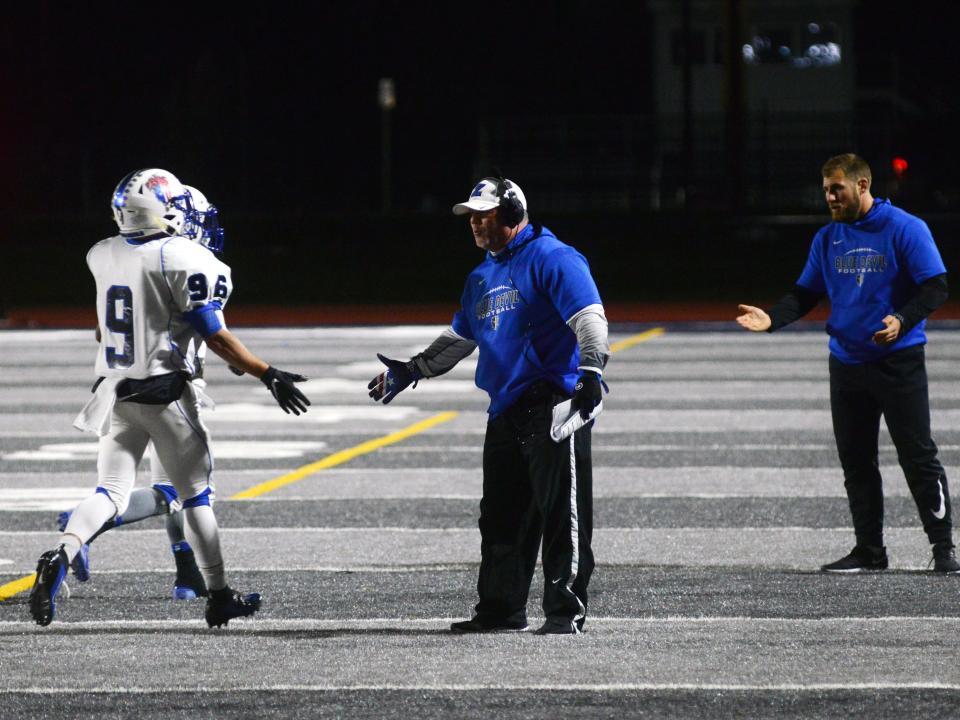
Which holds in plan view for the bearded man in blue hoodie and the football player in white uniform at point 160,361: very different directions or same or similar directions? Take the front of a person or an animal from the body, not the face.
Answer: very different directions

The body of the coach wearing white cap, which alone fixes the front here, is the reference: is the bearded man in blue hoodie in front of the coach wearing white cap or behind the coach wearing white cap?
behind

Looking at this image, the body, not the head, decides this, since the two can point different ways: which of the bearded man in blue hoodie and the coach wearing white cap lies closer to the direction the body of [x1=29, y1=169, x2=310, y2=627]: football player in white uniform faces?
the bearded man in blue hoodie

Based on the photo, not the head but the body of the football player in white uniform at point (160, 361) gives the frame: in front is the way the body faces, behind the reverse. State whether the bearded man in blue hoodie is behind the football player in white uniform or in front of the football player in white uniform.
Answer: in front

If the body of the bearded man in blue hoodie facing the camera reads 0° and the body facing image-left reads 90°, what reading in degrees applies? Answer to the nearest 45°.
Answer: approximately 45°

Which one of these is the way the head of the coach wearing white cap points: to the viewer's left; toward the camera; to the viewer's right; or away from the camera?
to the viewer's left

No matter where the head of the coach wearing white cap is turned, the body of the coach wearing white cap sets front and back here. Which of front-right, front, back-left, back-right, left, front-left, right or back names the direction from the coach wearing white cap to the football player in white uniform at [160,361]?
front-right

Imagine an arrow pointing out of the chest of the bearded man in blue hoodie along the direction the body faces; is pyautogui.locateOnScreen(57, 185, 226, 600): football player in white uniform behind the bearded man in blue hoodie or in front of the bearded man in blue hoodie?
in front

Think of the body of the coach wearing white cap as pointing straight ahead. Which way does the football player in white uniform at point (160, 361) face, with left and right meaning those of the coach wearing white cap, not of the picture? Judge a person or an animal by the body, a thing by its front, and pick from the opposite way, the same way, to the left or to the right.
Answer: the opposite way

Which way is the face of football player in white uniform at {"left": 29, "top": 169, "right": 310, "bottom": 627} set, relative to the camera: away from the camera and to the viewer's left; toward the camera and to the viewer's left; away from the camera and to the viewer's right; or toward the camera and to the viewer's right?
away from the camera and to the viewer's right

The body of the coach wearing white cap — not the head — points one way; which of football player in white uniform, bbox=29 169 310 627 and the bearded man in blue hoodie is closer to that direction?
the football player in white uniform

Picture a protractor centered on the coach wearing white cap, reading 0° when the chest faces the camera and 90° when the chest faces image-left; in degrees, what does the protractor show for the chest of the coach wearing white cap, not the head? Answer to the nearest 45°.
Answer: approximately 45°

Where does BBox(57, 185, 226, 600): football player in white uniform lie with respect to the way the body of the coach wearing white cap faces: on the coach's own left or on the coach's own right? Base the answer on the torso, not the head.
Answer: on the coach's own right
